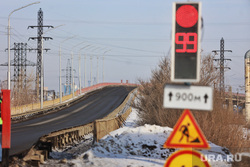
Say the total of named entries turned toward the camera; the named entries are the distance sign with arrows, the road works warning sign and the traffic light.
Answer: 3

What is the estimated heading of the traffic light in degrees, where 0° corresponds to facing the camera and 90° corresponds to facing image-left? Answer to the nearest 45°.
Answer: approximately 0°

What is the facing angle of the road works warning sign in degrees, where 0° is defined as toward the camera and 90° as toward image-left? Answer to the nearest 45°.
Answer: approximately 0°

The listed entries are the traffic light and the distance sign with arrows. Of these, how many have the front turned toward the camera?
2
